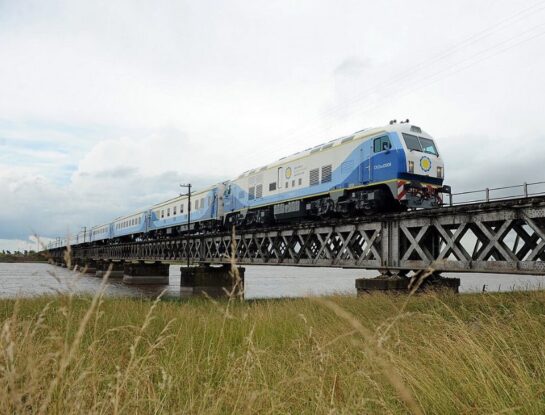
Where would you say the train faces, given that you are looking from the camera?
facing the viewer and to the right of the viewer
